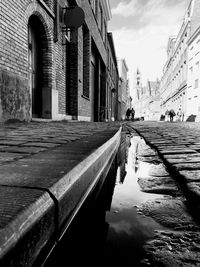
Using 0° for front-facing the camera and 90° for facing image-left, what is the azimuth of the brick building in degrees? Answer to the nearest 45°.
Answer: approximately 315°

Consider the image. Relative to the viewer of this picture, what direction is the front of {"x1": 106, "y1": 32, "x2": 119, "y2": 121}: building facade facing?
facing to the right of the viewer

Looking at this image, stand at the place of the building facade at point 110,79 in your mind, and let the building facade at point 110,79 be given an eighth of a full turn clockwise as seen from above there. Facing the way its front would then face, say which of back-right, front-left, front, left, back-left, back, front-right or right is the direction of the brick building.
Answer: front-right
